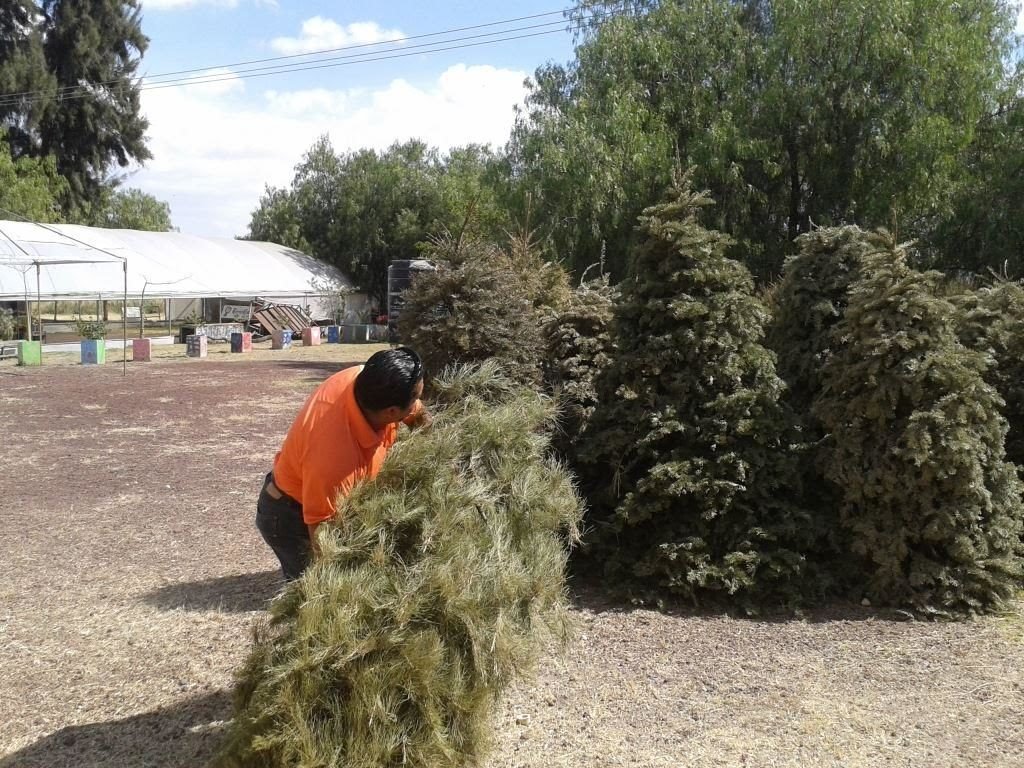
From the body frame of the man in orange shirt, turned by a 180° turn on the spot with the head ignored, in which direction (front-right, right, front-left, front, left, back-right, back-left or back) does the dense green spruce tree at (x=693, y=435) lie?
back-right

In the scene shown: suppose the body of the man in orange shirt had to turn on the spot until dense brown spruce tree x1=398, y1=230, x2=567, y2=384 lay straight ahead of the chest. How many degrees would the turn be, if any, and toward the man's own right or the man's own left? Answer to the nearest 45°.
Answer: approximately 90° to the man's own left

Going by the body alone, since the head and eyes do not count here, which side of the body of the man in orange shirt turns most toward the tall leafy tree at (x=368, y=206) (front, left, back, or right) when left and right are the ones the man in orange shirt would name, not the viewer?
left

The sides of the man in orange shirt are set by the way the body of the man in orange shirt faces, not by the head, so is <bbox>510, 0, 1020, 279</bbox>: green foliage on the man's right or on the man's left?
on the man's left

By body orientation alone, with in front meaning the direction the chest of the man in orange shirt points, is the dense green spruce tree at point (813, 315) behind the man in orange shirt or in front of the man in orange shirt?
in front

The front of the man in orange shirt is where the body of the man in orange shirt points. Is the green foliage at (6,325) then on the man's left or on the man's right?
on the man's left

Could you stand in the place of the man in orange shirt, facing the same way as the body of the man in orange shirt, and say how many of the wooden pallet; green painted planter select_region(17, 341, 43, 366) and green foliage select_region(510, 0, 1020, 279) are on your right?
0

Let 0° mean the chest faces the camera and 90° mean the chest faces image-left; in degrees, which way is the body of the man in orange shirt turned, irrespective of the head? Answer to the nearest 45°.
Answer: approximately 270°

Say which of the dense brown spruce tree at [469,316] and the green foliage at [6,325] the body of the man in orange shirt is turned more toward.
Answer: the dense brown spruce tree

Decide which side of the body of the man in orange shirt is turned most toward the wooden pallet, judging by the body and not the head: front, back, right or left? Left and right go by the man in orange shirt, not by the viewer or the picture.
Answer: left

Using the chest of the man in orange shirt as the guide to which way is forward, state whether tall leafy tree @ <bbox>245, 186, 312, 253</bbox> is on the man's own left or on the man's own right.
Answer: on the man's own left

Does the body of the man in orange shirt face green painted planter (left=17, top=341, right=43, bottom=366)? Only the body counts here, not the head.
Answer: no
